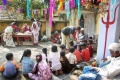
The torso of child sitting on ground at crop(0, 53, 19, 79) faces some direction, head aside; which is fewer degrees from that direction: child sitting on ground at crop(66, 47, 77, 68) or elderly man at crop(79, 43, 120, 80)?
the child sitting on ground

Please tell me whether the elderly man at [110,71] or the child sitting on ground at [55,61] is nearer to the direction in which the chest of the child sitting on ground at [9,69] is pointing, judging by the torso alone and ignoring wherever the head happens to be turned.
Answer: the child sitting on ground

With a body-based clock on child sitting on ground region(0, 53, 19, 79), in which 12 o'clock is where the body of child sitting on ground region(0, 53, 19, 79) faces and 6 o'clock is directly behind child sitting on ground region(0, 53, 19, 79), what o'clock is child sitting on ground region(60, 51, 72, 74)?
child sitting on ground region(60, 51, 72, 74) is roughly at 3 o'clock from child sitting on ground region(0, 53, 19, 79).

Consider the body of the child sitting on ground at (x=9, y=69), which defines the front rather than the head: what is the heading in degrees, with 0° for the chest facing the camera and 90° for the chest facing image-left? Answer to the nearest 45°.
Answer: approximately 180°

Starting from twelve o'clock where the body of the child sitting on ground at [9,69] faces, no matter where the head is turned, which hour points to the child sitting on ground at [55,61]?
the child sitting on ground at [55,61] is roughly at 3 o'clock from the child sitting on ground at [9,69].

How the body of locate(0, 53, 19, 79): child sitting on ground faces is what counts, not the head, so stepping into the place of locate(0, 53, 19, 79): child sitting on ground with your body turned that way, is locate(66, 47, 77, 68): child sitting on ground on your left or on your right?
on your right

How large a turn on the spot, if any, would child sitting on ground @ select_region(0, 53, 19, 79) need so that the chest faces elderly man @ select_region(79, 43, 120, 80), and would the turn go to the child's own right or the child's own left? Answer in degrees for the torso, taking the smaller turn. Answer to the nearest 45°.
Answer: approximately 135° to the child's own right
